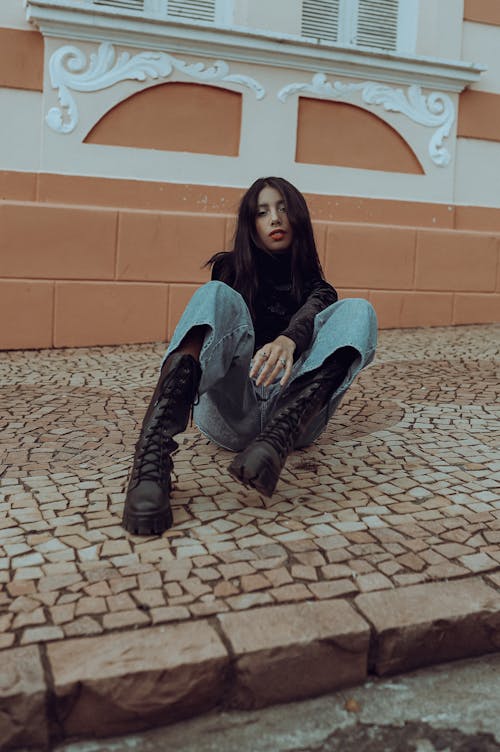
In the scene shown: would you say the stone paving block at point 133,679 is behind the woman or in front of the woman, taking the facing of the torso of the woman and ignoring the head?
in front

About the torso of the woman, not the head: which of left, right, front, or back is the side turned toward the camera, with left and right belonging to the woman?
front

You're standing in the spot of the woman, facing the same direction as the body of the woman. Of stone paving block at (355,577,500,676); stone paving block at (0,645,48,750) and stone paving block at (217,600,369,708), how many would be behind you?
0

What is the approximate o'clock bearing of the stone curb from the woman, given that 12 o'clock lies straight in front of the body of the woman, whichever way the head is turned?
The stone curb is roughly at 12 o'clock from the woman.

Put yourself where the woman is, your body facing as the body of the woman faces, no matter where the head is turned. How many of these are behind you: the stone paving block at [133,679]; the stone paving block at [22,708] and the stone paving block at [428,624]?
0

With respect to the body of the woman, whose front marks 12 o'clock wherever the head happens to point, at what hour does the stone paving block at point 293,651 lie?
The stone paving block is roughly at 12 o'clock from the woman.

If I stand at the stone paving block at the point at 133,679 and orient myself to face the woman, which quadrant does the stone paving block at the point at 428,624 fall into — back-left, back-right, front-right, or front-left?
front-right

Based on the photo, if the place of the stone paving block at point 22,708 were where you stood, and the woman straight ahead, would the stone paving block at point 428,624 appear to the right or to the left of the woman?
right

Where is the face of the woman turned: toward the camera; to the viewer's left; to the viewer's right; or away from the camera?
toward the camera
